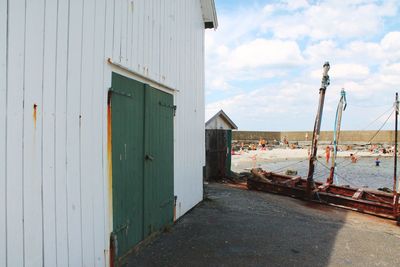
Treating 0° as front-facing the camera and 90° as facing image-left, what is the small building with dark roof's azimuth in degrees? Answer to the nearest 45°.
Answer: approximately 0°

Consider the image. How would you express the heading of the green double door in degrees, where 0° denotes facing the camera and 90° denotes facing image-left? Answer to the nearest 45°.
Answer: approximately 315°
